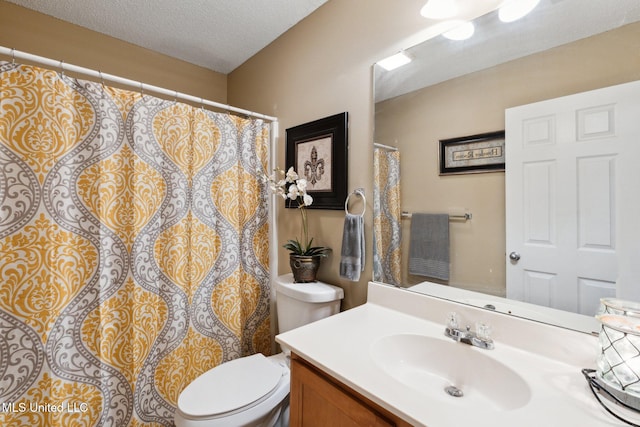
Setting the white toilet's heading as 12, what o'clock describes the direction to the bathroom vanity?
The bathroom vanity is roughly at 9 o'clock from the white toilet.

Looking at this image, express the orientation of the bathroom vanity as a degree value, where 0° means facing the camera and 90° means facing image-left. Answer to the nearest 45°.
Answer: approximately 45°
